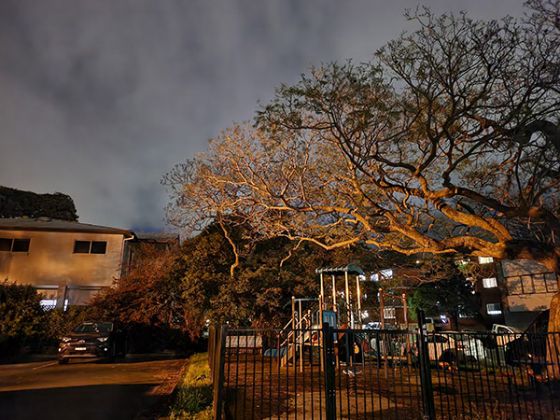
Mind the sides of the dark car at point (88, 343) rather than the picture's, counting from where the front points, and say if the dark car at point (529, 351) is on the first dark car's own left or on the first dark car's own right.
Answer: on the first dark car's own left

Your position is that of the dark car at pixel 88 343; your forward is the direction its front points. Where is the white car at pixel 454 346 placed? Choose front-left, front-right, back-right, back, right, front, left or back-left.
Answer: left

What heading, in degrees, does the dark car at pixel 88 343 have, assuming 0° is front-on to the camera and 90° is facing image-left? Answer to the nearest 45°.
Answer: approximately 45°

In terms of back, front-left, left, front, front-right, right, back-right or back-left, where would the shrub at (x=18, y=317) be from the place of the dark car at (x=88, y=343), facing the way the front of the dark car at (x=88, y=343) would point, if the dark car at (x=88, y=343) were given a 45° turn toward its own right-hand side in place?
front-right

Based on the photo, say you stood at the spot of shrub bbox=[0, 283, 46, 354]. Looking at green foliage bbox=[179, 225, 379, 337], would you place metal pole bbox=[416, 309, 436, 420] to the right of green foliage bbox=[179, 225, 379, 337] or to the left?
right

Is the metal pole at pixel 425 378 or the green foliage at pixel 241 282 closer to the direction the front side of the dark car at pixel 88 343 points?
the metal pole

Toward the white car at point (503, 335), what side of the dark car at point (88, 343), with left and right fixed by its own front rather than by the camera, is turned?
left
